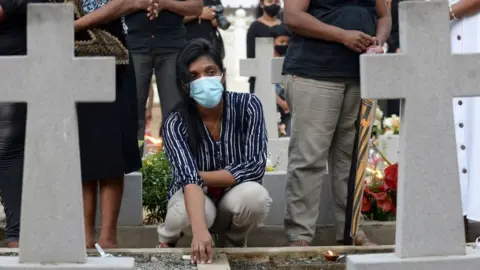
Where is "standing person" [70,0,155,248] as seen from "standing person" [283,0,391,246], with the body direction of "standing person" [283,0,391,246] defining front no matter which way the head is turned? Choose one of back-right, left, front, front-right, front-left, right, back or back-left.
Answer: back-right

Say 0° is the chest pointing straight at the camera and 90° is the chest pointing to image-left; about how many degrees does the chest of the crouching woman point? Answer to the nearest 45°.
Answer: approximately 0°

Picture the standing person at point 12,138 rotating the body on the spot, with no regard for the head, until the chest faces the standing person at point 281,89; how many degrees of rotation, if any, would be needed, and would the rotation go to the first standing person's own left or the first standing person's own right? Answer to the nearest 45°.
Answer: approximately 135° to the first standing person's own left

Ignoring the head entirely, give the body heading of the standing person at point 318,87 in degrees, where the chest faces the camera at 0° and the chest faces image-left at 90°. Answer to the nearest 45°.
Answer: approximately 315°

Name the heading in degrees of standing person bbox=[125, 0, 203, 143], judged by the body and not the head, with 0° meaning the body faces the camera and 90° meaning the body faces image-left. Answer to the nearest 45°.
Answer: approximately 0°

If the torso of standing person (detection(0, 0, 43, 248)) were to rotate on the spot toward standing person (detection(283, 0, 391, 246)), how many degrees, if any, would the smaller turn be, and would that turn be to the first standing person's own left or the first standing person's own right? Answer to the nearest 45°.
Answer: approximately 90° to the first standing person's own left
